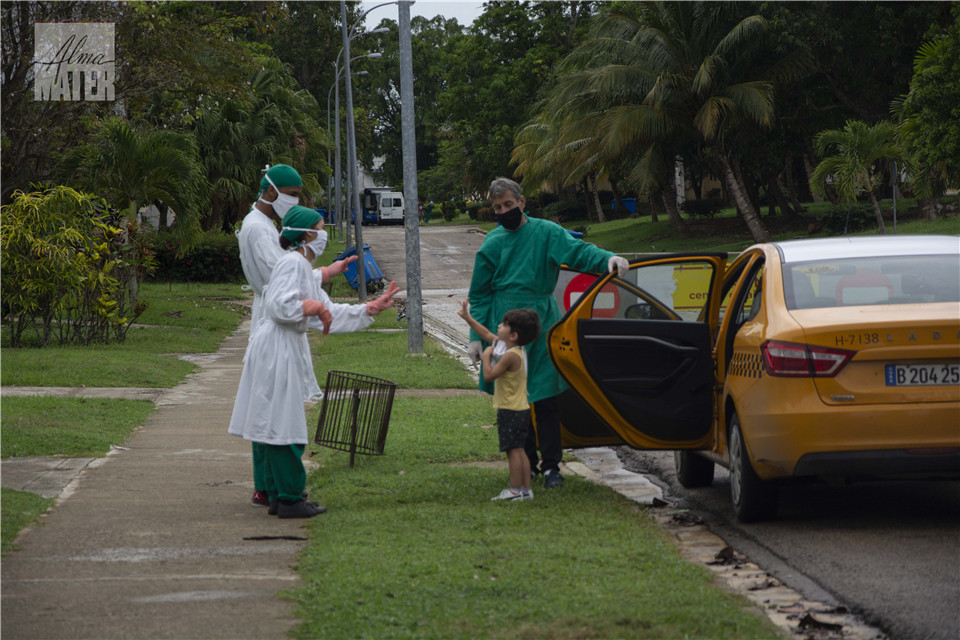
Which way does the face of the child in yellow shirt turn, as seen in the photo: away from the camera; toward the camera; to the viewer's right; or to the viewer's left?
to the viewer's left

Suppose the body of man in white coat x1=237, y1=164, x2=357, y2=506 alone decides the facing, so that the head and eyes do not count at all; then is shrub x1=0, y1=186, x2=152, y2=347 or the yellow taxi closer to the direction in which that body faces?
the yellow taxi

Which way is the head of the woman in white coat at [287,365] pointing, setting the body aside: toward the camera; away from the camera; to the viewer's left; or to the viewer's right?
to the viewer's right

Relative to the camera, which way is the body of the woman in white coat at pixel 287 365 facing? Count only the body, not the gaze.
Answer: to the viewer's right

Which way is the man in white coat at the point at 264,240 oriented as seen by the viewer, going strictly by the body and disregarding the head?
to the viewer's right

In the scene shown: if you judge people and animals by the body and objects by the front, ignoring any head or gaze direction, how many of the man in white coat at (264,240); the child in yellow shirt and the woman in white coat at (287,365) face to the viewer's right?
2

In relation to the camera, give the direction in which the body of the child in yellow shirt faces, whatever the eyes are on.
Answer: to the viewer's left

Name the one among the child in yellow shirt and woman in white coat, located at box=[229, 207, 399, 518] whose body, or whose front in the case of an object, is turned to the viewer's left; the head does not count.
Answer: the child in yellow shirt

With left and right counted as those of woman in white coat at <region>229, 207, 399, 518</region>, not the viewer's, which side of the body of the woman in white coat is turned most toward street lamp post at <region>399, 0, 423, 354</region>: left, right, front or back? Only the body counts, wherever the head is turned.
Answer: left

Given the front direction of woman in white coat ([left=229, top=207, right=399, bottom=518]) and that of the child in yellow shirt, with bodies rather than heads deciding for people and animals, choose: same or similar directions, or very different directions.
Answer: very different directions

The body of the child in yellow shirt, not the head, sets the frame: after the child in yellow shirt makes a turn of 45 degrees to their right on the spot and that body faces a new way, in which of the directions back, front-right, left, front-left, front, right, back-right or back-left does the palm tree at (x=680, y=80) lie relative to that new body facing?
front-right

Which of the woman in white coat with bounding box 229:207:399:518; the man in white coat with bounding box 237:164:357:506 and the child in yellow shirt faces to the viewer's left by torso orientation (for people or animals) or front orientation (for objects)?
the child in yellow shirt

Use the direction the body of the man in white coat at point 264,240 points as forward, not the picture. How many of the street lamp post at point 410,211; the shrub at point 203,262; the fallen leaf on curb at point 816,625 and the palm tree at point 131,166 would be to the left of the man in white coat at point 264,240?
3

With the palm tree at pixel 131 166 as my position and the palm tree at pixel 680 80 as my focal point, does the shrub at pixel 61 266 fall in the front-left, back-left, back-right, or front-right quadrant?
back-right
